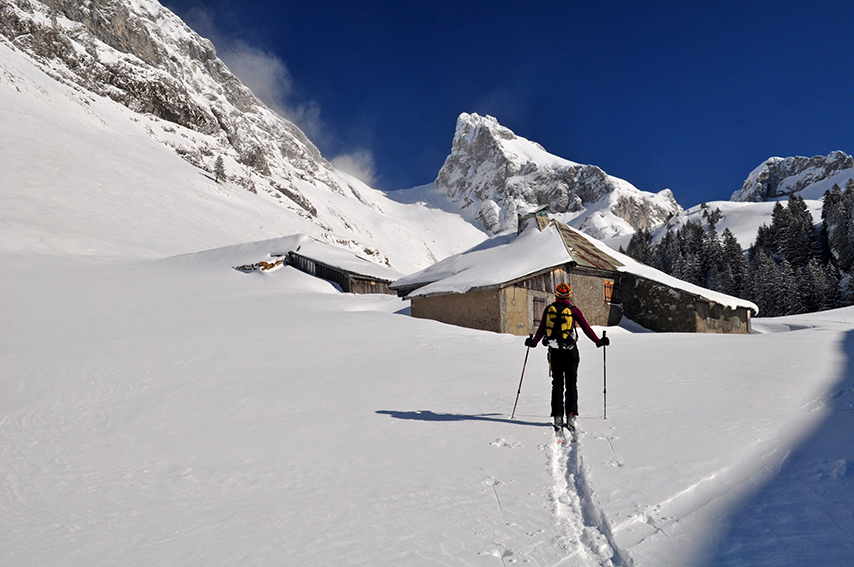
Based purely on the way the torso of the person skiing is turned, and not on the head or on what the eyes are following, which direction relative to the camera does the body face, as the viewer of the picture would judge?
away from the camera

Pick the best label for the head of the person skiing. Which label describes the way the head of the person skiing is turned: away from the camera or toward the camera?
away from the camera

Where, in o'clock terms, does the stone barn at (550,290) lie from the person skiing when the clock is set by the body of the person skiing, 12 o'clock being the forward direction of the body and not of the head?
The stone barn is roughly at 12 o'clock from the person skiing.
